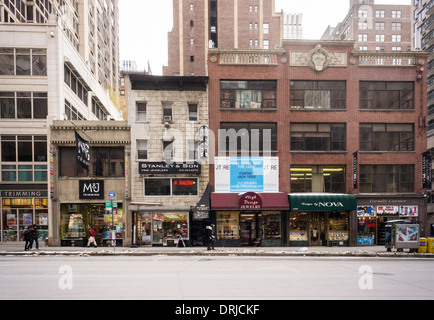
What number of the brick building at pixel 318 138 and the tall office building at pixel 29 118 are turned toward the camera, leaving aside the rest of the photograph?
2

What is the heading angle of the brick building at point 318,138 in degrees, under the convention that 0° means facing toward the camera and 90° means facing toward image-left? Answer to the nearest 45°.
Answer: approximately 0°

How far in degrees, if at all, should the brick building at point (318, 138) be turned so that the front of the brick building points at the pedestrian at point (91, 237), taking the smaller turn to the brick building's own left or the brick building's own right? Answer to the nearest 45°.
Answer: approximately 45° to the brick building's own right

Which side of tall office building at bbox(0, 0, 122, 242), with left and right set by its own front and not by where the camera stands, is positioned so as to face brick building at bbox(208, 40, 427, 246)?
left

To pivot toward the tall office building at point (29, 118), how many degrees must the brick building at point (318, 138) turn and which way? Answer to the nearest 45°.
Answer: approximately 90° to its right
